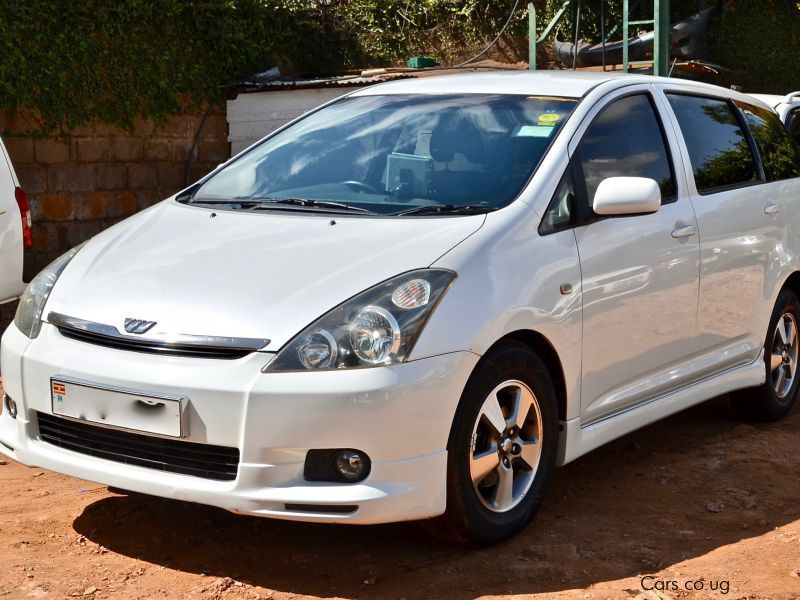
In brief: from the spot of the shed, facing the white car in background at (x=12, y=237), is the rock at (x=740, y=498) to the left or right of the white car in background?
left

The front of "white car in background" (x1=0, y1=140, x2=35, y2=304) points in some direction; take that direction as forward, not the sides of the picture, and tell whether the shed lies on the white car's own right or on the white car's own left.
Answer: on the white car's own right
